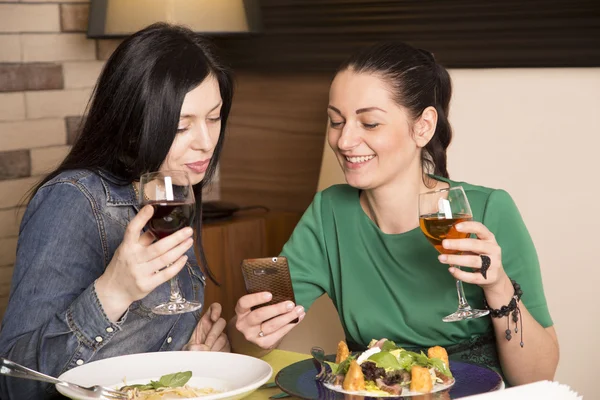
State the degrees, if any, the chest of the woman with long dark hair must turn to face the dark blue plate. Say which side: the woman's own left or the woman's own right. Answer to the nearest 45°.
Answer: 0° — they already face it

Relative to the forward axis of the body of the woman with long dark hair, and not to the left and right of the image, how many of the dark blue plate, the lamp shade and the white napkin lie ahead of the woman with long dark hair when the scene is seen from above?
2

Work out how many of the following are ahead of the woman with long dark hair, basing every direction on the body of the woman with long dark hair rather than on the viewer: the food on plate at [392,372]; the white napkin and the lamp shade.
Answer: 2

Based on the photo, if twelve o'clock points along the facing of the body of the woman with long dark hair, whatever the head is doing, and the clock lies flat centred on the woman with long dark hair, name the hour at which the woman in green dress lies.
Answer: The woman in green dress is roughly at 10 o'clock from the woman with long dark hair.

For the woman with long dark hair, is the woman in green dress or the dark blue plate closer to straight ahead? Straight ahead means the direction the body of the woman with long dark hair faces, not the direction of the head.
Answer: the dark blue plate

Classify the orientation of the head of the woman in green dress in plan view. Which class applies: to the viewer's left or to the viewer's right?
to the viewer's left

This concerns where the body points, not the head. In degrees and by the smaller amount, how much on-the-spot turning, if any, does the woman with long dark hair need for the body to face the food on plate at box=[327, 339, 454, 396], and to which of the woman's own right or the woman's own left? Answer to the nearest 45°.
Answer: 0° — they already face it

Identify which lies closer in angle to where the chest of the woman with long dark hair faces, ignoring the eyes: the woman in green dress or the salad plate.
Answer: the salad plate

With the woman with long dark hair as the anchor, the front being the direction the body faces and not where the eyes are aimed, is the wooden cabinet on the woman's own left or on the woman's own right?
on the woman's own left

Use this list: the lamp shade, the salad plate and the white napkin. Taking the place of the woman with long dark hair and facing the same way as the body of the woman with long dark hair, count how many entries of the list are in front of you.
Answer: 2

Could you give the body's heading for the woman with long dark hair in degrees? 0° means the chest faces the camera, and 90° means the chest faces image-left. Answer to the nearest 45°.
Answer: approximately 315°
